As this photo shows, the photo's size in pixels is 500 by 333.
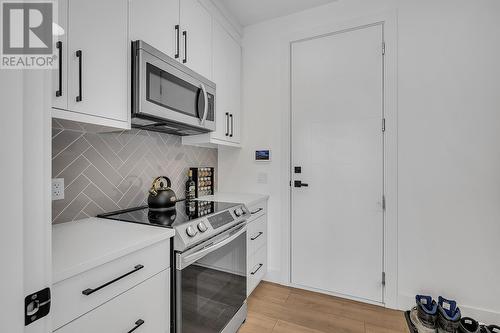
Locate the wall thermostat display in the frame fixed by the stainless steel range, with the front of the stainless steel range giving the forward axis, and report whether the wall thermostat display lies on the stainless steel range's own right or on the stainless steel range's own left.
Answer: on the stainless steel range's own left

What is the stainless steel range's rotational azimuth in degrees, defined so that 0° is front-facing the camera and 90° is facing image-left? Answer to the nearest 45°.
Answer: approximately 315°

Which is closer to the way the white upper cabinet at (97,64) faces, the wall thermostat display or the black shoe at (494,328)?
the black shoe

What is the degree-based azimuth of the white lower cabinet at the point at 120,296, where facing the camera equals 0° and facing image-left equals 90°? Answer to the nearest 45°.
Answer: approximately 315°

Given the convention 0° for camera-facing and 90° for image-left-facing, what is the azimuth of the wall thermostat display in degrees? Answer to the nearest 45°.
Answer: approximately 0°

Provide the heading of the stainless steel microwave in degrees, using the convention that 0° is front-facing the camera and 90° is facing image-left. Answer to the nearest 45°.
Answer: approximately 315°

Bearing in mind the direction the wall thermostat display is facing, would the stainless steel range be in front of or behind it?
in front
